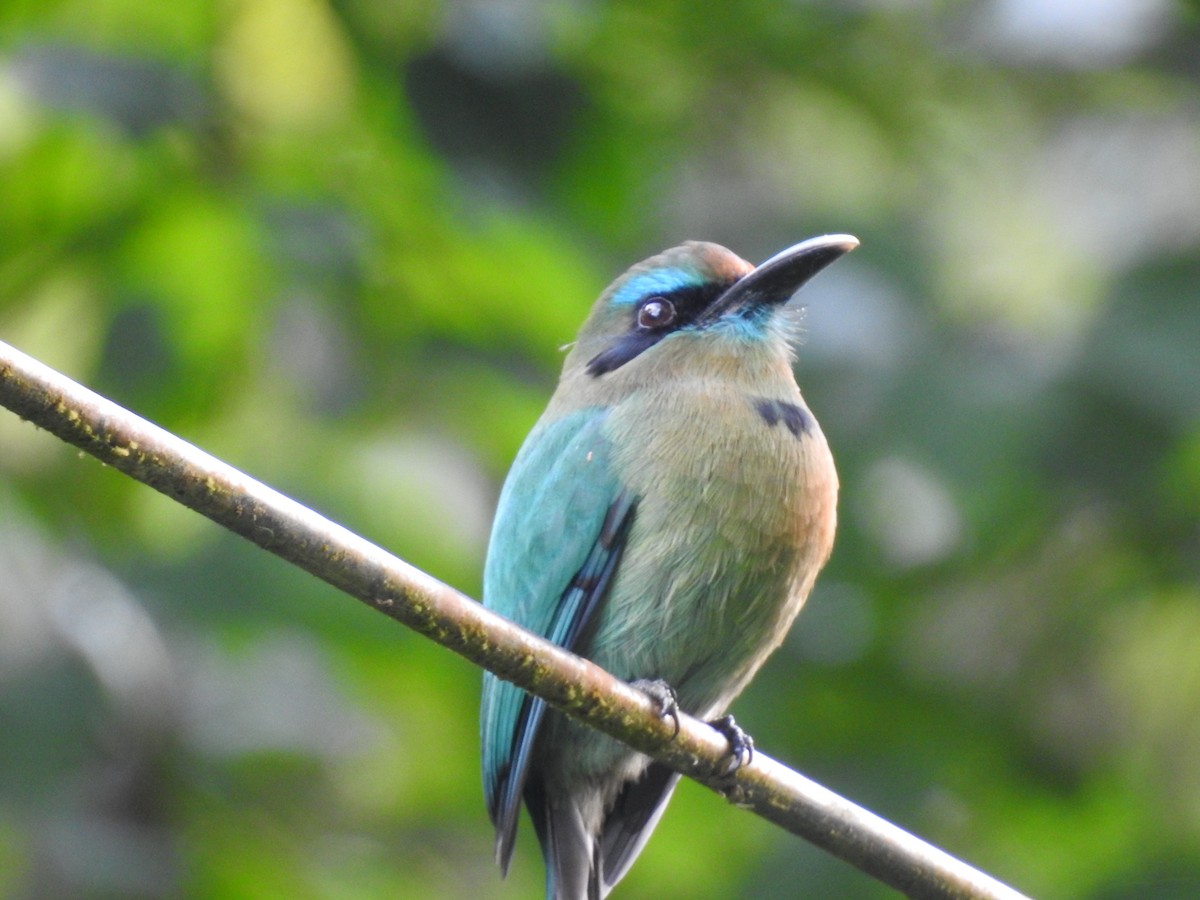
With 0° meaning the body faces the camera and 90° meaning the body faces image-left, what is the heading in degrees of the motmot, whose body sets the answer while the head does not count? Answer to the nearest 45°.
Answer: approximately 315°
